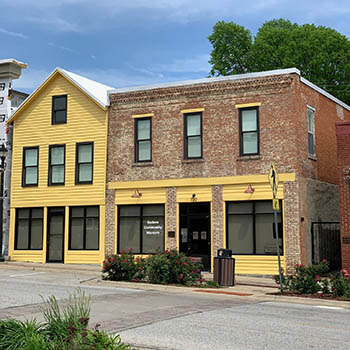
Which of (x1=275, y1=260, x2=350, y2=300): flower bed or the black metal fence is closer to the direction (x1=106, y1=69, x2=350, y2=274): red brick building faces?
the flower bed

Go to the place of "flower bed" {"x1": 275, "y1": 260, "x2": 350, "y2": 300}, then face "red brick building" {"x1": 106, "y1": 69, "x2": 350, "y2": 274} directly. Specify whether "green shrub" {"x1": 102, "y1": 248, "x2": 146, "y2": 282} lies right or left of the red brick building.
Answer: left

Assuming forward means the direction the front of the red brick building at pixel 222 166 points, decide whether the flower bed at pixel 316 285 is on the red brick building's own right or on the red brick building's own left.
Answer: on the red brick building's own left

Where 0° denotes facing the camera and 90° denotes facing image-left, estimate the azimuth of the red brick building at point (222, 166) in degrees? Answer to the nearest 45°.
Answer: approximately 45°
